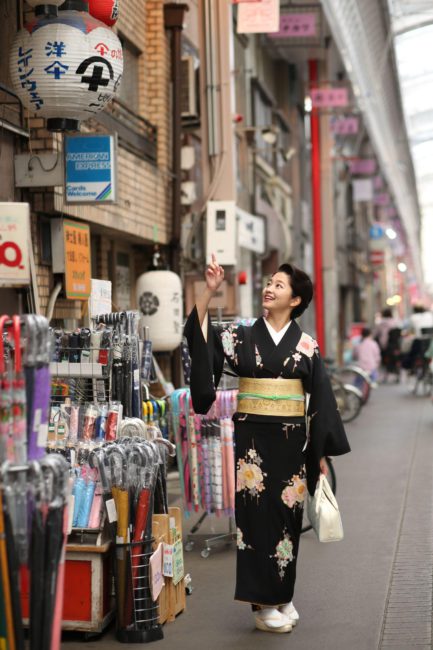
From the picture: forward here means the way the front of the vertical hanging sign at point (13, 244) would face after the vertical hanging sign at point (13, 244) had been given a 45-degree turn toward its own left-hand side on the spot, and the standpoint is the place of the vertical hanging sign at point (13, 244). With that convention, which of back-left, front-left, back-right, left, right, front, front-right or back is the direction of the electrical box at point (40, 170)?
back-left

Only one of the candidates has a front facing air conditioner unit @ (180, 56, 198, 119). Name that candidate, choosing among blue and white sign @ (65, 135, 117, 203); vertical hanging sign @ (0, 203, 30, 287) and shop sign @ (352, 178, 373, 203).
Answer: the shop sign

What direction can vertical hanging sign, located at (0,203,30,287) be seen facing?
toward the camera

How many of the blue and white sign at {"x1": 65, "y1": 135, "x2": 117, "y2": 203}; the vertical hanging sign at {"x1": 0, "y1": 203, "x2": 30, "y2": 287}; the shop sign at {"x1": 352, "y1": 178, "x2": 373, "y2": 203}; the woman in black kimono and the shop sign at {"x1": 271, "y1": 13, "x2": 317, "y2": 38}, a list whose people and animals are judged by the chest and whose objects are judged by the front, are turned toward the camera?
5

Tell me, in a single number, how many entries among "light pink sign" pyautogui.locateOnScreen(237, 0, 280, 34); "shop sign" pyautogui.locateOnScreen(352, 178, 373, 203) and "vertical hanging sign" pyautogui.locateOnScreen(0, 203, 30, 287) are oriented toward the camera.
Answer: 3

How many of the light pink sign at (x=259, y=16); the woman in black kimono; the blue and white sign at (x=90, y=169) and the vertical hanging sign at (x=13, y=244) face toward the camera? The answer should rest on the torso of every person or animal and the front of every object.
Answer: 4

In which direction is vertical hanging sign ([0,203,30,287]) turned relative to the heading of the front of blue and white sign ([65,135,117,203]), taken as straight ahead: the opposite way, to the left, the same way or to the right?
the same way

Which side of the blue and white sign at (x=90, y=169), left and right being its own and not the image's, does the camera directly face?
front

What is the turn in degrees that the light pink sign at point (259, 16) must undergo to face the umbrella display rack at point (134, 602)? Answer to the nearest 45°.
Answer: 0° — it already faces it

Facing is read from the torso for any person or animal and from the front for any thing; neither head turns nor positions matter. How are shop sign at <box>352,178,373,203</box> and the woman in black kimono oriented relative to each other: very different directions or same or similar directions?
same or similar directions

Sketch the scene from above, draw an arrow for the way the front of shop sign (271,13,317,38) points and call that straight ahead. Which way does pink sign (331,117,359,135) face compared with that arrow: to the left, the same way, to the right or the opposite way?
the same way

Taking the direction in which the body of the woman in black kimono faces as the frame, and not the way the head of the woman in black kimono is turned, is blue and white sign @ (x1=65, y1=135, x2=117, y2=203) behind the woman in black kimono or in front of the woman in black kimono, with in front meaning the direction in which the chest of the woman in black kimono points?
behind

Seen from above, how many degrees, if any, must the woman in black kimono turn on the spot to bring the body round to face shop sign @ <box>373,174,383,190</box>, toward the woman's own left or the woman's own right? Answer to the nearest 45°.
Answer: approximately 180°

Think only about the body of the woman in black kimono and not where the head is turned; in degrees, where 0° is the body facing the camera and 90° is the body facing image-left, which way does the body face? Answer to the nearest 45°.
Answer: approximately 0°

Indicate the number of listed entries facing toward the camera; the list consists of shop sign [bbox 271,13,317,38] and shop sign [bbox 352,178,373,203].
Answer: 2

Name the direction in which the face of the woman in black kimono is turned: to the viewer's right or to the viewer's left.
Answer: to the viewer's left
